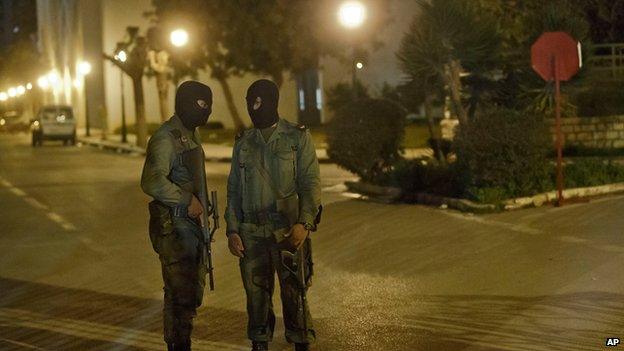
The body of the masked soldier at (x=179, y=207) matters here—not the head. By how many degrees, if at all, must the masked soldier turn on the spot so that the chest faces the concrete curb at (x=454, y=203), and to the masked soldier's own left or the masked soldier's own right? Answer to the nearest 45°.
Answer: approximately 90° to the masked soldier's own left

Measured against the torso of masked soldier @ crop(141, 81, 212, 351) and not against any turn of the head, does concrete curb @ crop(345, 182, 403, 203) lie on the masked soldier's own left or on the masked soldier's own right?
on the masked soldier's own left

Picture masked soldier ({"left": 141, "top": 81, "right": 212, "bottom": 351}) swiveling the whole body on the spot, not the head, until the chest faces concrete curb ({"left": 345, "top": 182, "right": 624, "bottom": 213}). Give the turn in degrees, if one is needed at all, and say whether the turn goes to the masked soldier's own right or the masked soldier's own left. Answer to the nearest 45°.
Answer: approximately 90° to the masked soldier's own left
